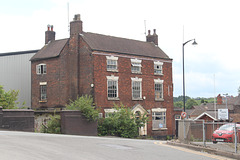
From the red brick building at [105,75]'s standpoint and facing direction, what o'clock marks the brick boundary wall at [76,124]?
The brick boundary wall is roughly at 2 o'clock from the red brick building.

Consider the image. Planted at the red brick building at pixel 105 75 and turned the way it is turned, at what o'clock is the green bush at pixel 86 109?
The green bush is roughly at 2 o'clock from the red brick building.

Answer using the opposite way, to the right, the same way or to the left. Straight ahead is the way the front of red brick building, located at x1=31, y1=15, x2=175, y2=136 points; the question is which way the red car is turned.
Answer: to the right

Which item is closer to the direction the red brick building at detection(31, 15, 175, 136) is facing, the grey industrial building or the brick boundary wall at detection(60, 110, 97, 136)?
the brick boundary wall

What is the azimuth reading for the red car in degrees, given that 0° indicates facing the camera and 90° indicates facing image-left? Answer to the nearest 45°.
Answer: approximately 45°

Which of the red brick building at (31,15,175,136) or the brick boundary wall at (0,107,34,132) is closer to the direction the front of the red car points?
the brick boundary wall

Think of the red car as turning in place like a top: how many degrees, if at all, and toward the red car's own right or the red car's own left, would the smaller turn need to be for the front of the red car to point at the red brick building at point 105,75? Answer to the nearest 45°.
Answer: approximately 90° to the red car's own right

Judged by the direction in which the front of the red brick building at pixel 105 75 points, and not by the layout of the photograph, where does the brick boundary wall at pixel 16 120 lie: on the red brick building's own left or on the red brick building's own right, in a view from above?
on the red brick building's own right

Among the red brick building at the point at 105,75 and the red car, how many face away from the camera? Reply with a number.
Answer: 0
